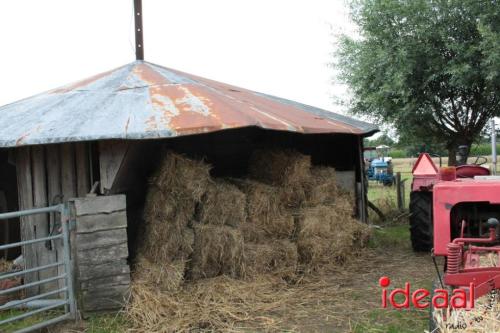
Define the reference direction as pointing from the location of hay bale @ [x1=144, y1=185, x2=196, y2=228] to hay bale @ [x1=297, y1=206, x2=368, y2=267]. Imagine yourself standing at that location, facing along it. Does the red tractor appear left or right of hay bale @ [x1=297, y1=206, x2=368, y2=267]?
right

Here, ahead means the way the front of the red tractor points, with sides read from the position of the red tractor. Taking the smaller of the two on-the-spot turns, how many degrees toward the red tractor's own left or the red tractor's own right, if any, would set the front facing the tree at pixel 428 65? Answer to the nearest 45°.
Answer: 0° — it already faces it

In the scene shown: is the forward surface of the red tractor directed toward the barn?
no

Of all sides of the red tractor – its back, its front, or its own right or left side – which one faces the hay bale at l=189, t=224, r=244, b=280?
left

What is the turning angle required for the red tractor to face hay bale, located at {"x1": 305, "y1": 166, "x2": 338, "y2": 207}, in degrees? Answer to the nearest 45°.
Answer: approximately 45° to its left

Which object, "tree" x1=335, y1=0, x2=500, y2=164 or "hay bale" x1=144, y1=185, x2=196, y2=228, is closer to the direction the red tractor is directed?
the tree

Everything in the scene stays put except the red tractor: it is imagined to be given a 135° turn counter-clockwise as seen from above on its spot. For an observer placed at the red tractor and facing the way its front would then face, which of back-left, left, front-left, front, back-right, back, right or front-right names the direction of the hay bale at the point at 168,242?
front-right

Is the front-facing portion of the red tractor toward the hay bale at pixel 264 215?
no

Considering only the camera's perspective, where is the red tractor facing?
facing away from the viewer

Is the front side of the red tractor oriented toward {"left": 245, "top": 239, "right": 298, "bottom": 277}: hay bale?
no
